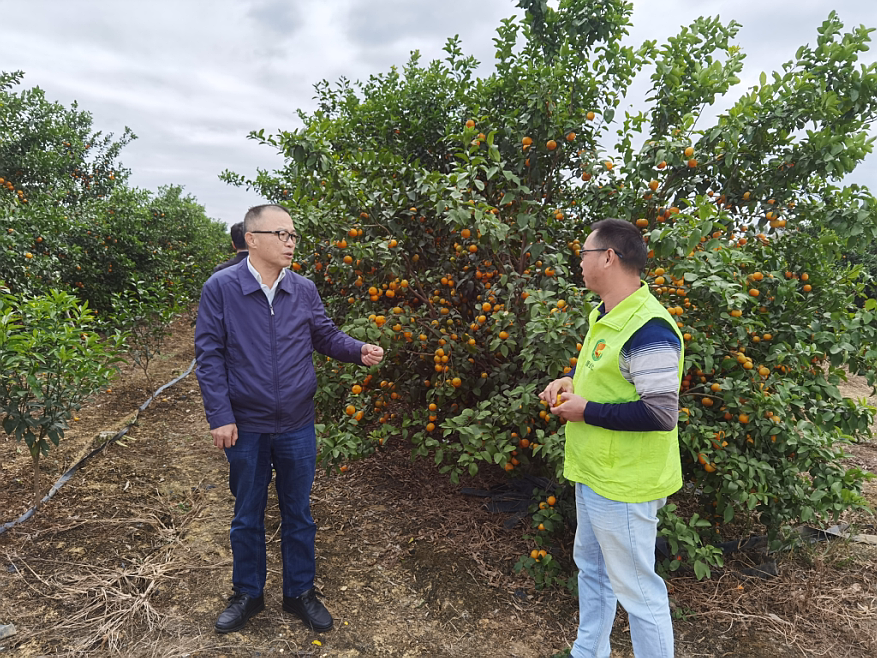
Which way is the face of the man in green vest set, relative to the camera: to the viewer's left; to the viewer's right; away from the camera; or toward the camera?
to the viewer's left

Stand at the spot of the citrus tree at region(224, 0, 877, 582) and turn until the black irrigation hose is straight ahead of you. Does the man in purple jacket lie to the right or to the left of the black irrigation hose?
left

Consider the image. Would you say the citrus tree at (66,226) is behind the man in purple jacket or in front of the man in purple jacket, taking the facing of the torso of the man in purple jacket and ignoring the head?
behind

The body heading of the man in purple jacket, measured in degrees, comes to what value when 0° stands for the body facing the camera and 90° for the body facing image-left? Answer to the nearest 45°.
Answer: approximately 315°

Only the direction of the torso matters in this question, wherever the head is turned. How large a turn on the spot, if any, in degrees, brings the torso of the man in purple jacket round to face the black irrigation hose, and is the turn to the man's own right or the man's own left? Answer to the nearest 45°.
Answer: approximately 180°

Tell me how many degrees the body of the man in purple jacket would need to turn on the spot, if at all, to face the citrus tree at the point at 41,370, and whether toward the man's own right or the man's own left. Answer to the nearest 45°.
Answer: approximately 180°
